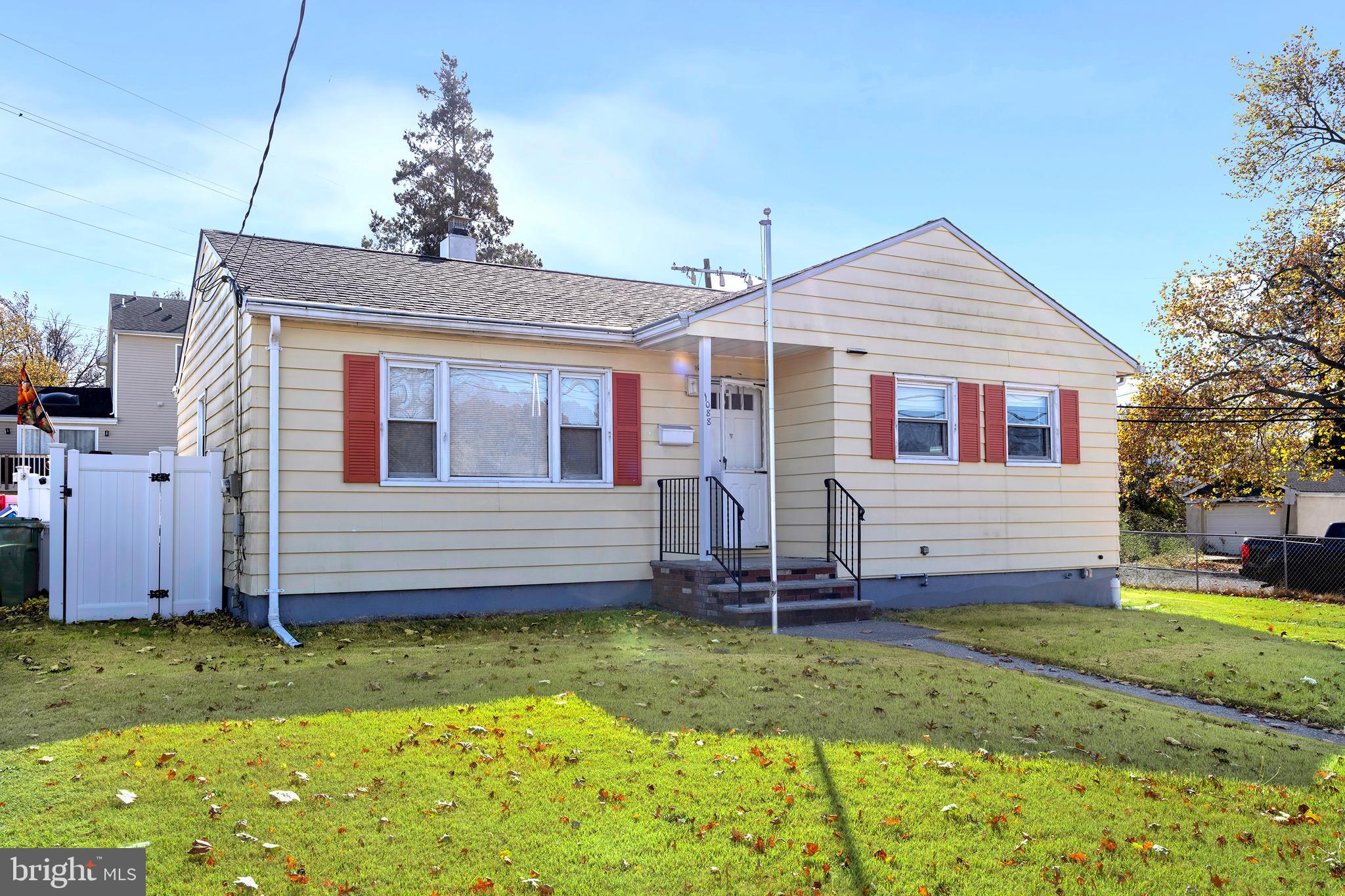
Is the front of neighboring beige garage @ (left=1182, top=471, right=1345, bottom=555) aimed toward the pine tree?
no

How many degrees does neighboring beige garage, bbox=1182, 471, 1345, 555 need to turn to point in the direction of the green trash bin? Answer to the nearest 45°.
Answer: approximately 45° to its right

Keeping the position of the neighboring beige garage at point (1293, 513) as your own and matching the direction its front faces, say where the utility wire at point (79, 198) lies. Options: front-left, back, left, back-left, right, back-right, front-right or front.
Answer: front-right

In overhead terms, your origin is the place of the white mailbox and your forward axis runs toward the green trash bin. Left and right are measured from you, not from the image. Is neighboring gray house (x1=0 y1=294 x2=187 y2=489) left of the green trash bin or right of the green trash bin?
right

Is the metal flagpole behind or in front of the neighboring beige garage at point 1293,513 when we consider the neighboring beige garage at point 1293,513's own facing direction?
in front

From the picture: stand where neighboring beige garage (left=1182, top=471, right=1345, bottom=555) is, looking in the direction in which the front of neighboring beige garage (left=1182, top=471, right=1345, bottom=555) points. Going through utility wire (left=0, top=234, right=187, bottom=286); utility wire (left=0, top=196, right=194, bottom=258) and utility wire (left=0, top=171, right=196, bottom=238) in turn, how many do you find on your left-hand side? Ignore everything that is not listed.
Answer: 0

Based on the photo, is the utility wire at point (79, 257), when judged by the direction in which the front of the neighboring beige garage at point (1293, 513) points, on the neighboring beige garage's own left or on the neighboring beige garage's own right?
on the neighboring beige garage's own right

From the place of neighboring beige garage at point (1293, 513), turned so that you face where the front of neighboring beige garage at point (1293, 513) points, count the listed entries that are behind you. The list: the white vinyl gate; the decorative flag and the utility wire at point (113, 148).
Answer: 0

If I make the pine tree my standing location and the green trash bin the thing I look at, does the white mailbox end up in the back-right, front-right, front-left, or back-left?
front-left

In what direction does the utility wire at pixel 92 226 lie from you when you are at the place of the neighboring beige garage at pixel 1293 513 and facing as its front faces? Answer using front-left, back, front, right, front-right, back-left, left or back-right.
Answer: front-right

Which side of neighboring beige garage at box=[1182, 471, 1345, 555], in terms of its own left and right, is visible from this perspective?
front

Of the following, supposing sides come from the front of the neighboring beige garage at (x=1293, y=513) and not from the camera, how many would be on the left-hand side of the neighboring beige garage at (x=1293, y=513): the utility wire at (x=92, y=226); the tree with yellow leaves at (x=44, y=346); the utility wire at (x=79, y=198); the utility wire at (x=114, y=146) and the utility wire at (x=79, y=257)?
0

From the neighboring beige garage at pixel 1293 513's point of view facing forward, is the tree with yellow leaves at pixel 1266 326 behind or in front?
in front

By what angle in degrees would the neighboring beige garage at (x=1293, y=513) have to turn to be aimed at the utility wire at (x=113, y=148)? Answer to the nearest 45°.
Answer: approximately 45° to its right

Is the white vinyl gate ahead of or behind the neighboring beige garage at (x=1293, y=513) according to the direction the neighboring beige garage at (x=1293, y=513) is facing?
ahead

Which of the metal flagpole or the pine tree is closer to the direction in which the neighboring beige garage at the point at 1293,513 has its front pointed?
the metal flagpole

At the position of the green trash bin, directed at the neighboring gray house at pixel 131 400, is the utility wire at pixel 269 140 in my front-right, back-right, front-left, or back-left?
back-right

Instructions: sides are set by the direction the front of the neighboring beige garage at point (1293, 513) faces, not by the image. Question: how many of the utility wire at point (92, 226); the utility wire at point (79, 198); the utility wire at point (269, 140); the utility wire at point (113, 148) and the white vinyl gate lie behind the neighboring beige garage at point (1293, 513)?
0
